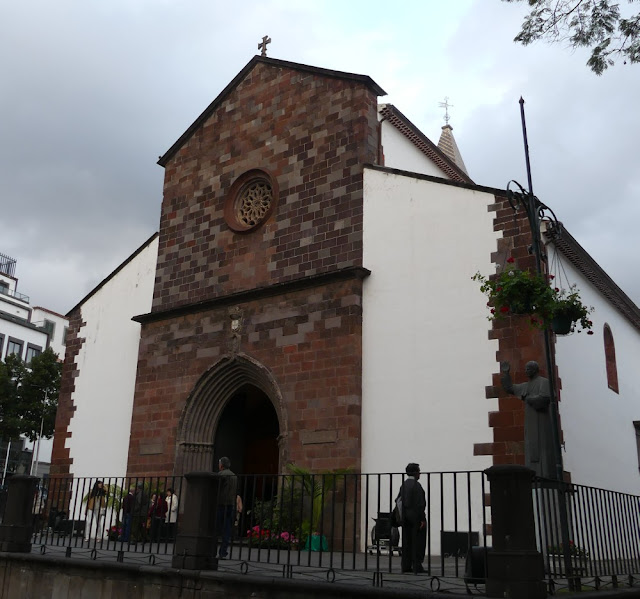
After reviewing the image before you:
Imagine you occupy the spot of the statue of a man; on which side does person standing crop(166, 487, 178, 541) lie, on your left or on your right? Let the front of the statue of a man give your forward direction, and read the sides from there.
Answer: on your right

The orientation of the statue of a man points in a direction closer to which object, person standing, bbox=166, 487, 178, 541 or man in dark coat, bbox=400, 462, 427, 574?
the man in dark coat

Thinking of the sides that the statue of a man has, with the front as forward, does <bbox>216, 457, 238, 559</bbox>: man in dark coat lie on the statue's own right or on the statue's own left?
on the statue's own right

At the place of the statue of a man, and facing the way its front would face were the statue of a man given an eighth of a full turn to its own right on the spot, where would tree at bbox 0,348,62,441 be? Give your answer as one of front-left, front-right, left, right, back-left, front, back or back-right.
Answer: front-right

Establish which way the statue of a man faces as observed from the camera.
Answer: facing the viewer and to the left of the viewer

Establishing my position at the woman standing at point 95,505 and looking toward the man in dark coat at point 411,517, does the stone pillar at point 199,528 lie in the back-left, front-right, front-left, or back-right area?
front-right

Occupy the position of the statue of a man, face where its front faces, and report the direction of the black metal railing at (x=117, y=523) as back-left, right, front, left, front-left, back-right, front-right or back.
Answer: front-right
